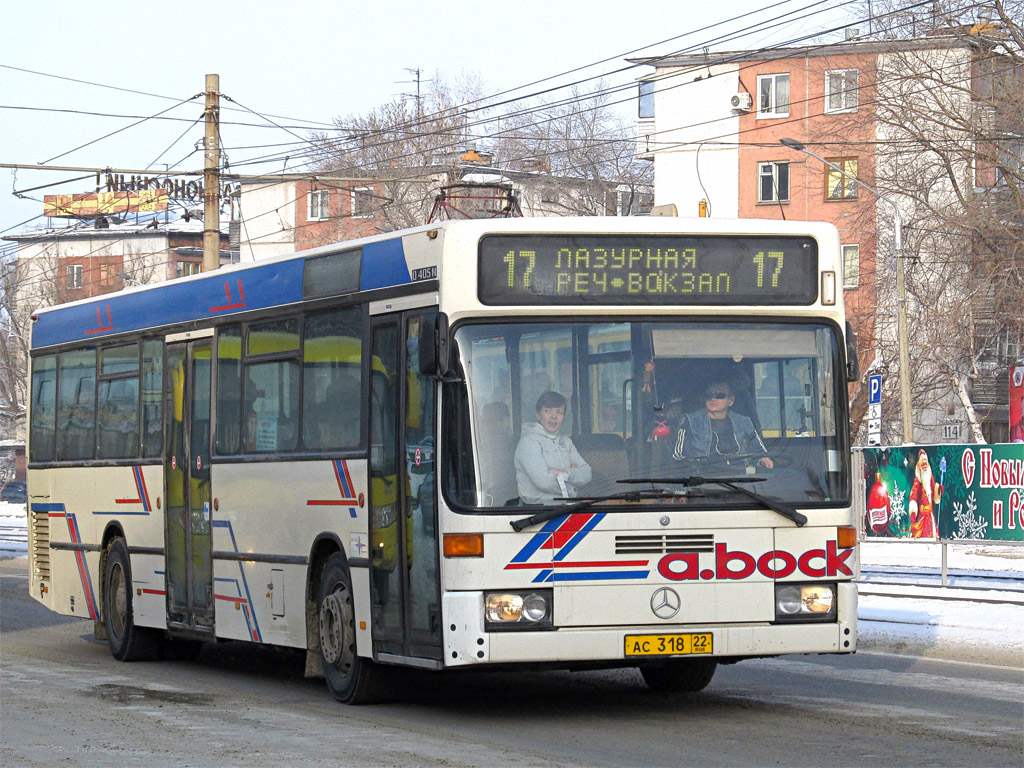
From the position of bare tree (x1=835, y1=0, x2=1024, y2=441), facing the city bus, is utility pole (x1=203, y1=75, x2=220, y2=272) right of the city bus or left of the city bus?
right

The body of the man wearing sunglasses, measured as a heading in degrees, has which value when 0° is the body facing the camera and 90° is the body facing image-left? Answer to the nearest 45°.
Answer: approximately 0°

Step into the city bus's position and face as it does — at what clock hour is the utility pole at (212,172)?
The utility pole is roughly at 7 o'clock from the city bus.

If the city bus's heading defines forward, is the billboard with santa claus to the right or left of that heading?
on its left

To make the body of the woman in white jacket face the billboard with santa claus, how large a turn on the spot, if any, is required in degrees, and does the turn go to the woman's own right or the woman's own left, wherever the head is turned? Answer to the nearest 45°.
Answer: approximately 90° to the woman's own left

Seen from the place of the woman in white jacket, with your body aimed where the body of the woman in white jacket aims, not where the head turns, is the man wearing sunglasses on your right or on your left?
on your left

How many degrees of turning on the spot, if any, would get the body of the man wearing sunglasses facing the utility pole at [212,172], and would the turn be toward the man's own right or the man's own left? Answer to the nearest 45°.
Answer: approximately 135° to the man's own right

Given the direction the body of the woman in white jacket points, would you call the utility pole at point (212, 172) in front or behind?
behind

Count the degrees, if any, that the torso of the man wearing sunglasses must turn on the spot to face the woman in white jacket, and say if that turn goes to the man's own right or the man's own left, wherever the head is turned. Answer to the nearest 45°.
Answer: approximately 90° to the man's own right
